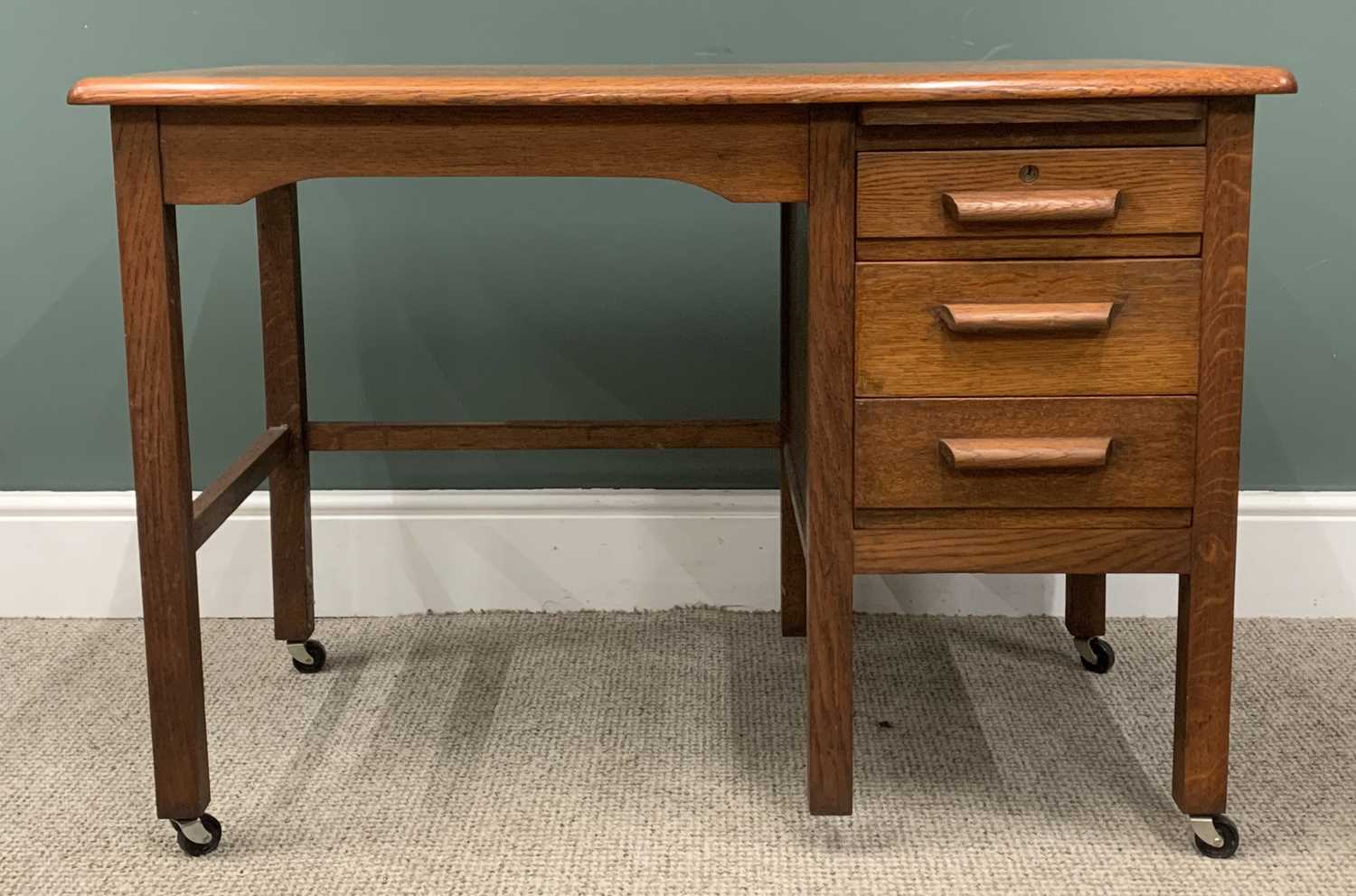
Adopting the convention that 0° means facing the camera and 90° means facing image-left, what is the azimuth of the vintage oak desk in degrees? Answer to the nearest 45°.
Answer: approximately 0°
